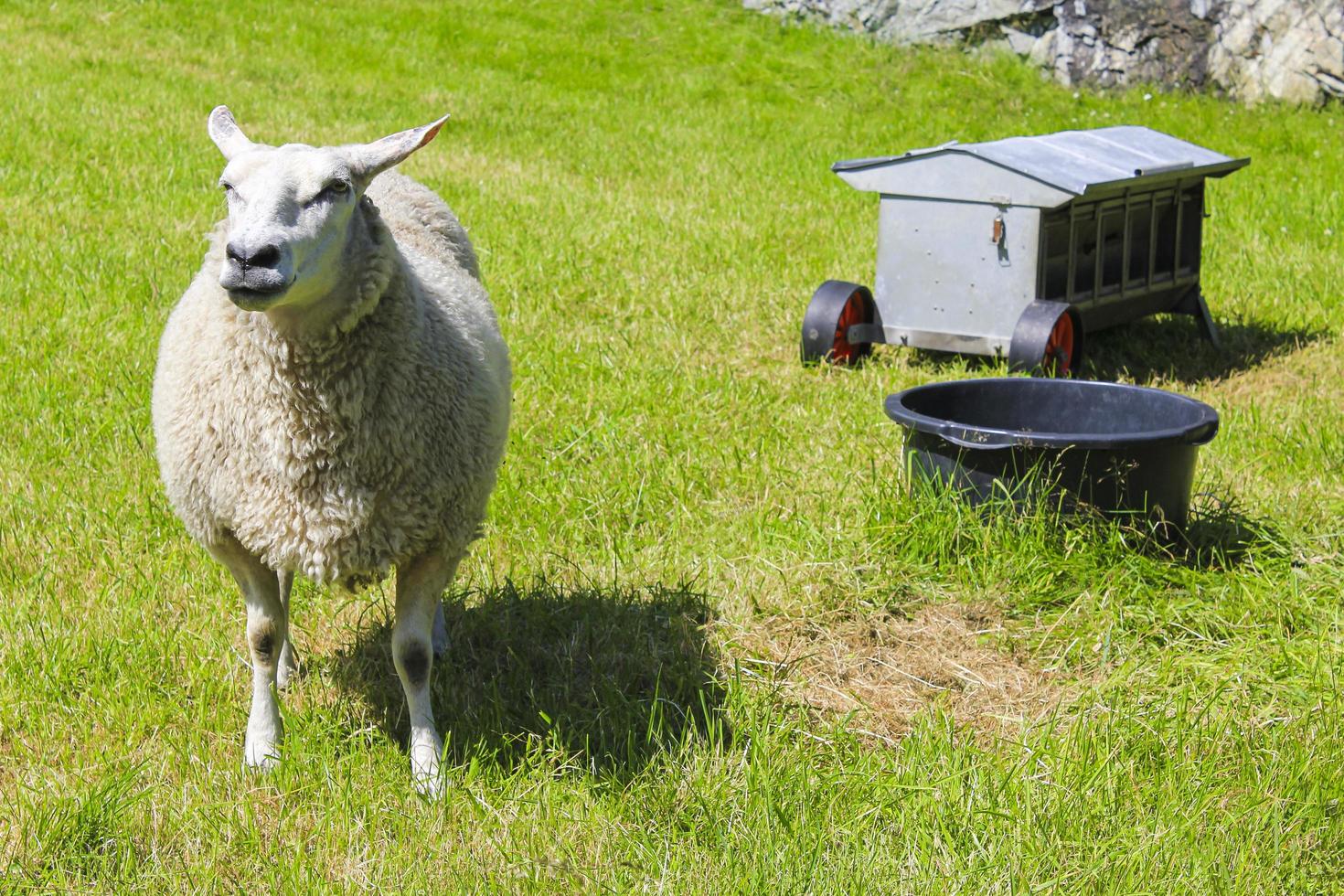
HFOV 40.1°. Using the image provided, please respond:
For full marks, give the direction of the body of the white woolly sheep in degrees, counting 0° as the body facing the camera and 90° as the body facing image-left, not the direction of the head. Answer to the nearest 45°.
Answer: approximately 0°

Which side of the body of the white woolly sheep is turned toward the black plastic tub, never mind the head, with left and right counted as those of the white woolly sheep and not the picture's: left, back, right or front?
left

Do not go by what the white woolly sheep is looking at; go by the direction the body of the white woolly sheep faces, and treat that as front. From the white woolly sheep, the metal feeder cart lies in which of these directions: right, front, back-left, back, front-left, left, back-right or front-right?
back-left

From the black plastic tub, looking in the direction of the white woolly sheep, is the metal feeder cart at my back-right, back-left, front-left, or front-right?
back-right
